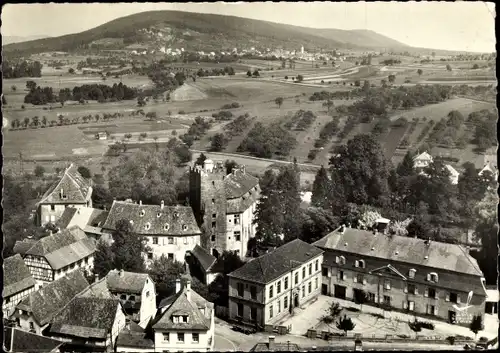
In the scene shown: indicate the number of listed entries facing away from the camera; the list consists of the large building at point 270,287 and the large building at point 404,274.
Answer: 0

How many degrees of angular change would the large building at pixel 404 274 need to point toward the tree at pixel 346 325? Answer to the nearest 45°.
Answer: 0° — it already faces it

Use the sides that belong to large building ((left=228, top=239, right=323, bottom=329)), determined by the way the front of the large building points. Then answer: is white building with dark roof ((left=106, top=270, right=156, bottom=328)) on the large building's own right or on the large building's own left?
on the large building's own right

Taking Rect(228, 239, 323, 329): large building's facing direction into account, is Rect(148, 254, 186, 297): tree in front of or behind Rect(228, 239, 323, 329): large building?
behind

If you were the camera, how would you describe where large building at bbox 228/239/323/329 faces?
facing the viewer and to the right of the viewer

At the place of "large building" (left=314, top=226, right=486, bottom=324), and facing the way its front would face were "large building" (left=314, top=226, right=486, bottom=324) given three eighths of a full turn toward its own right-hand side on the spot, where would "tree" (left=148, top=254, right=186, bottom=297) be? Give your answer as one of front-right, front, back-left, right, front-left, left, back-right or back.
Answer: left

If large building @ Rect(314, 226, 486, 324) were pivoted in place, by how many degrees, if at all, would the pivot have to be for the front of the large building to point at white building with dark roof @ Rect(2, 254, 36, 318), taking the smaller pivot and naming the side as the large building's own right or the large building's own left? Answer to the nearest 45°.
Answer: approximately 45° to the large building's own right

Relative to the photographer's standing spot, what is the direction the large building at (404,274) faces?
facing the viewer and to the left of the viewer
